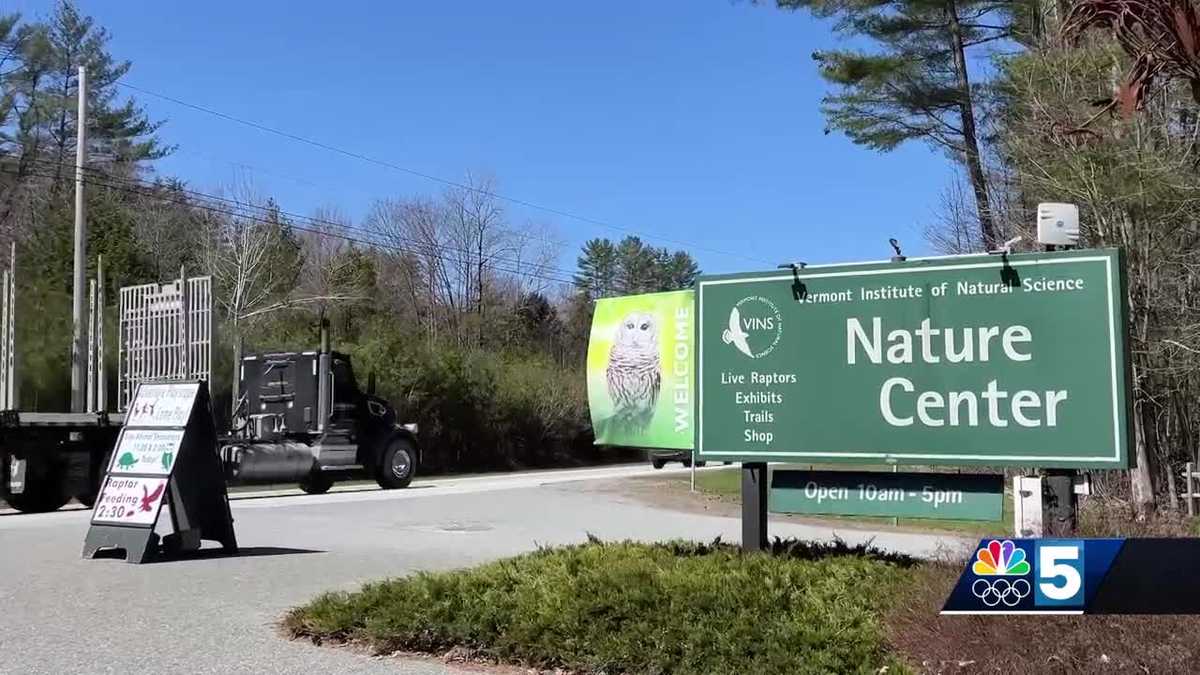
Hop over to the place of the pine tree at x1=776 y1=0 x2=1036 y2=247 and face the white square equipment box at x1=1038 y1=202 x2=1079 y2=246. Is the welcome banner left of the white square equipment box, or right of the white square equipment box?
right

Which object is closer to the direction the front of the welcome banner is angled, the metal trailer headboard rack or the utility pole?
the metal trailer headboard rack

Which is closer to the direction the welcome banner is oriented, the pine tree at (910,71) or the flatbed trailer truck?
the flatbed trailer truck

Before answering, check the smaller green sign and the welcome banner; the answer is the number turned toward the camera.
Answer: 2

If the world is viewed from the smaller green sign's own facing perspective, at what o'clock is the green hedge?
The green hedge is roughly at 2 o'clock from the smaller green sign.

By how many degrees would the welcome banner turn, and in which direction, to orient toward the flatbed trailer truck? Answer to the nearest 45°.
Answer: approximately 90° to its right

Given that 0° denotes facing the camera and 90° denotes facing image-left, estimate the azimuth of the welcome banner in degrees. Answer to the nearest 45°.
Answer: approximately 0°

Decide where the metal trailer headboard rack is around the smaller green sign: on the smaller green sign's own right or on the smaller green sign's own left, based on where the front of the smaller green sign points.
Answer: on the smaller green sign's own right
